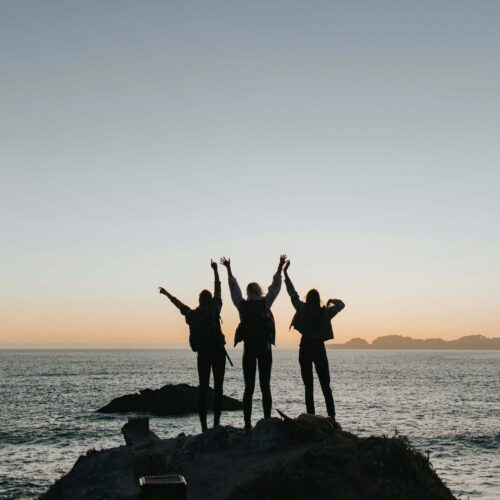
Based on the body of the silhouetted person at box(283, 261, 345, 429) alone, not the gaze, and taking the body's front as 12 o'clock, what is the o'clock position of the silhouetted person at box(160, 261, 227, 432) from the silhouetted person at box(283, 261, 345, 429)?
the silhouetted person at box(160, 261, 227, 432) is roughly at 9 o'clock from the silhouetted person at box(283, 261, 345, 429).

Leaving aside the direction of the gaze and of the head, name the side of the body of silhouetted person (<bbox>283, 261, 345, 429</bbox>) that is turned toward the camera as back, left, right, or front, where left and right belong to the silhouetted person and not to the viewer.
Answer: back

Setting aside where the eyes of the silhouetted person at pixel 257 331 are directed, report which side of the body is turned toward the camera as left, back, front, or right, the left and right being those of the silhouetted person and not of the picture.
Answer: back

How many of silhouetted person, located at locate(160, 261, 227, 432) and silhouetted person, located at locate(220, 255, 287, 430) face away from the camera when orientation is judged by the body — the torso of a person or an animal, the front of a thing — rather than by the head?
2

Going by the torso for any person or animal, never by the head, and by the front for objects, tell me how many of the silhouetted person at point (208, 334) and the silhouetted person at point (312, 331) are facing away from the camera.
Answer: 2

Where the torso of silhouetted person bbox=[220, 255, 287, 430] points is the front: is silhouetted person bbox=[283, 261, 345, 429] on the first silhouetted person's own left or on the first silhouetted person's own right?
on the first silhouetted person's own right

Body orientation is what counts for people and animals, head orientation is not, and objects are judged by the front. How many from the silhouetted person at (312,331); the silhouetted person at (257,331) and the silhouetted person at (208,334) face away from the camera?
3

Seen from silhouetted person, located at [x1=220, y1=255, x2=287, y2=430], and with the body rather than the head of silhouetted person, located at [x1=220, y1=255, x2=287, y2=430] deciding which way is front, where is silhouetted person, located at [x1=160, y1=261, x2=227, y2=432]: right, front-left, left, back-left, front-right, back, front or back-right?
front-left

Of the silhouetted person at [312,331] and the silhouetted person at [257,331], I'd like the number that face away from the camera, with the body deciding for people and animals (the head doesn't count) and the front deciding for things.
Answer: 2

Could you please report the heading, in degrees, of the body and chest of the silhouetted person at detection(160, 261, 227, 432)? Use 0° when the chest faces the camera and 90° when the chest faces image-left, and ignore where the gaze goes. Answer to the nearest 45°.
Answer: approximately 180°

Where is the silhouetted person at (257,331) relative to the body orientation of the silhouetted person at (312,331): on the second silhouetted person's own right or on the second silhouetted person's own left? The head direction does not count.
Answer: on the second silhouetted person's own left

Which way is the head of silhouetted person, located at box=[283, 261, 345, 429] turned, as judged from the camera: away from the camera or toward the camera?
away from the camera
